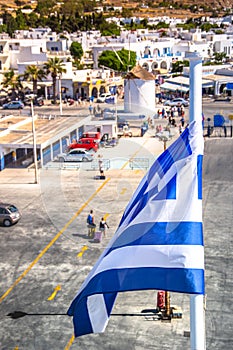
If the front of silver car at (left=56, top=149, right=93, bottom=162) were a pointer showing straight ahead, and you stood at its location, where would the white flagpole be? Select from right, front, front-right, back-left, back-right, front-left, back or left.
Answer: left

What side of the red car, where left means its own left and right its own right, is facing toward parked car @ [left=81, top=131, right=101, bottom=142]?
right

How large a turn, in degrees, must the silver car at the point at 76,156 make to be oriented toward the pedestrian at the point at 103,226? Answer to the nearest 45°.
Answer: approximately 90° to its left

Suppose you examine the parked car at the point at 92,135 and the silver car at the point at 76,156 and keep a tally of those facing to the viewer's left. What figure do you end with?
2

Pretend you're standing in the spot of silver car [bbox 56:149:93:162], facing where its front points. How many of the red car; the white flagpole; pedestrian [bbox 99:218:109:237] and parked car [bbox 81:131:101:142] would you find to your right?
2

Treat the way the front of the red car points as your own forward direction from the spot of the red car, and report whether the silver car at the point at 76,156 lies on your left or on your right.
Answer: on your left

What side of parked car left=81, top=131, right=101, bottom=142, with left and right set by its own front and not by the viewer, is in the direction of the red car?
left

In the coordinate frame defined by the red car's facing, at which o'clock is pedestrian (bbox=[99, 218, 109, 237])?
The pedestrian is roughly at 9 o'clock from the red car.

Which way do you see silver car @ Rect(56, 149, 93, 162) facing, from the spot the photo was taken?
facing to the left of the viewer

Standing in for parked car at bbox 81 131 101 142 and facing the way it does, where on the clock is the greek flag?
The greek flag is roughly at 9 o'clock from the parked car.

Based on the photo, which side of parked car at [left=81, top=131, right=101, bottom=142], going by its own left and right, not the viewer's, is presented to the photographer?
left

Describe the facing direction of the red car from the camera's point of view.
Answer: facing to the left of the viewer

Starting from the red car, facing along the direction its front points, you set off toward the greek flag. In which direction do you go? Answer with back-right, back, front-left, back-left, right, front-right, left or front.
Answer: left

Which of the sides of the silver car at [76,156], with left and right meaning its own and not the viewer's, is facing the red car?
right
